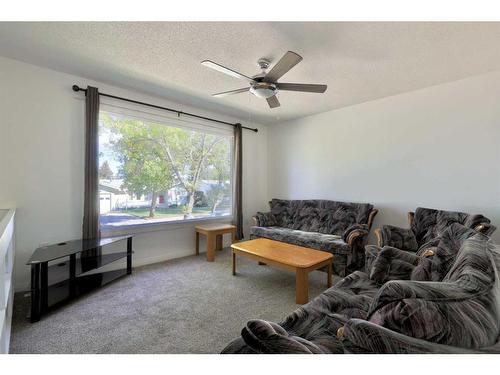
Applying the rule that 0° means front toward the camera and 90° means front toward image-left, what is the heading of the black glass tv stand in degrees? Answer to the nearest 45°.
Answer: approximately 315°

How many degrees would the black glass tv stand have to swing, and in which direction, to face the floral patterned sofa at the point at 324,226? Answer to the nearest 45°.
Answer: approximately 45° to its left

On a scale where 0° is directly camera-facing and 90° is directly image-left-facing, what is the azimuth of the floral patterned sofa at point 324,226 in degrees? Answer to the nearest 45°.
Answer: approximately 45°

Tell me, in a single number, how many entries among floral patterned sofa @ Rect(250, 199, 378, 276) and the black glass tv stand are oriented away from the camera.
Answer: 0

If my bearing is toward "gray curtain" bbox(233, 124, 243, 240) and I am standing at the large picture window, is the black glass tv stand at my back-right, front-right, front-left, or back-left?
back-right

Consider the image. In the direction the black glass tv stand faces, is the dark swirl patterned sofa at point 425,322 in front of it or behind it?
in front

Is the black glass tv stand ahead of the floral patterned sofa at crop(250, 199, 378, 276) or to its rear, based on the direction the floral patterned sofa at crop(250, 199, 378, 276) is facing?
ahead

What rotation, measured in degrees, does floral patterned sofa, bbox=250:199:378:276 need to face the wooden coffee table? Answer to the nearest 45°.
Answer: approximately 45° to its left

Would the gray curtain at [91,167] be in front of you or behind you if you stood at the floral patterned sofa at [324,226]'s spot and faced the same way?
in front

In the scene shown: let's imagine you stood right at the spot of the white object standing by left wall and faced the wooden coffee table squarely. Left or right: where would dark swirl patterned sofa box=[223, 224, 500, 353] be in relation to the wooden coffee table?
right

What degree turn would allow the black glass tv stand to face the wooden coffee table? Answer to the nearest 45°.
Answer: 0° — it already faces it

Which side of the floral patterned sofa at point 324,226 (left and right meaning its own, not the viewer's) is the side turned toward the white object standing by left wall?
front
